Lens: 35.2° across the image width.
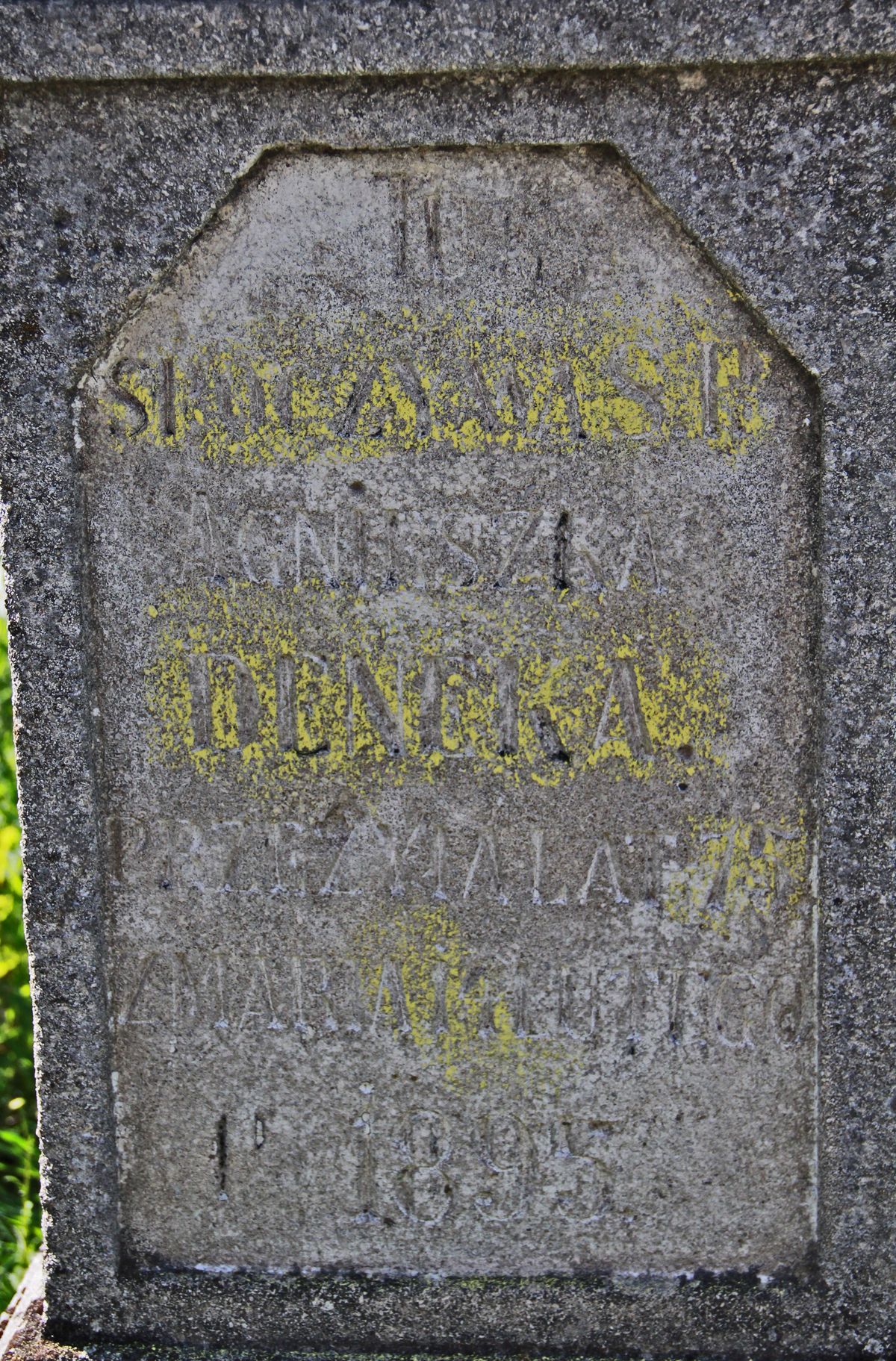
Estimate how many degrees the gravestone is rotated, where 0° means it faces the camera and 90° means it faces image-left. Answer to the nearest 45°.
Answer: approximately 0°
